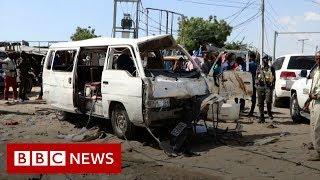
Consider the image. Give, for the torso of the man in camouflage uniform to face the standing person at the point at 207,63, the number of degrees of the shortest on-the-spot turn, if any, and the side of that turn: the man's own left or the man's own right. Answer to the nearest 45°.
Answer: approximately 135° to the man's own right

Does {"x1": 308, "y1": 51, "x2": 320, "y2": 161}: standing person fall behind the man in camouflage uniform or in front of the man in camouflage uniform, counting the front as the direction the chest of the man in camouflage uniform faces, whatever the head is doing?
in front

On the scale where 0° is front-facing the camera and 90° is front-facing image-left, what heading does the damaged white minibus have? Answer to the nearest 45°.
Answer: approximately 315°

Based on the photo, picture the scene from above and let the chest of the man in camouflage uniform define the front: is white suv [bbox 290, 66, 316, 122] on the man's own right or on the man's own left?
on the man's own left

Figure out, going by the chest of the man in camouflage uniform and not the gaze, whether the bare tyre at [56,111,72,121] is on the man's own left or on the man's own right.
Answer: on the man's own right

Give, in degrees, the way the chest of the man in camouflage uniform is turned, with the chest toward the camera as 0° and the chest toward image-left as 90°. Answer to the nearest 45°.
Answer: approximately 0°

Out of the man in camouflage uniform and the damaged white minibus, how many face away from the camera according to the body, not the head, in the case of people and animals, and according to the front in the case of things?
0
